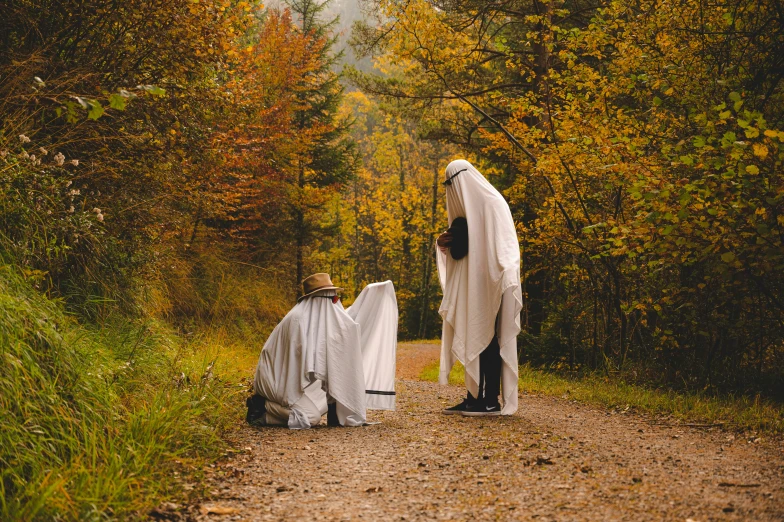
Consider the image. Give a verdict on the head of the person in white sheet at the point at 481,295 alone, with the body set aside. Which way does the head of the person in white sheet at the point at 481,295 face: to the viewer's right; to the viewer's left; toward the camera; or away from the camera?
to the viewer's left

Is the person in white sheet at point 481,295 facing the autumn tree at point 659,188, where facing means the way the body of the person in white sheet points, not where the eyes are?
no

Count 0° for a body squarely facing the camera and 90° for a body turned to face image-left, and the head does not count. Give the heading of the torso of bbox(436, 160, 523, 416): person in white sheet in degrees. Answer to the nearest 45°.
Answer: approximately 90°

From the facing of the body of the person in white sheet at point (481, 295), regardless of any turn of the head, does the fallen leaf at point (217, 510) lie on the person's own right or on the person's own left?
on the person's own left

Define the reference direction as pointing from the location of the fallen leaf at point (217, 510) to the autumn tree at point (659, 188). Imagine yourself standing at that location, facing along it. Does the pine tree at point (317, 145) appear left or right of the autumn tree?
left

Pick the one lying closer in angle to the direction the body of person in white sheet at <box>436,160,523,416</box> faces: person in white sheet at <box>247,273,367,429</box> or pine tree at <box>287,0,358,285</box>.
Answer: the person in white sheet

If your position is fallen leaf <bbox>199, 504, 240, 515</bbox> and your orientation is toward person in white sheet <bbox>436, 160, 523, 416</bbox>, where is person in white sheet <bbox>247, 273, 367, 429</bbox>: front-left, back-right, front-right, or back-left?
front-left

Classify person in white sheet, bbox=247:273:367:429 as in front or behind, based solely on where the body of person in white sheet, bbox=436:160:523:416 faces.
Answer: in front

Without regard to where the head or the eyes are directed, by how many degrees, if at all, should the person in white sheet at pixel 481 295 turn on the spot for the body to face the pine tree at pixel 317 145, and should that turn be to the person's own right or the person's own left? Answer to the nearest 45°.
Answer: approximately 90° to the person's own right

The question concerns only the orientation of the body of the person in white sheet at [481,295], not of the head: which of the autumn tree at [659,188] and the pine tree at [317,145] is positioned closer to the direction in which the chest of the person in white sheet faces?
the pine tree
